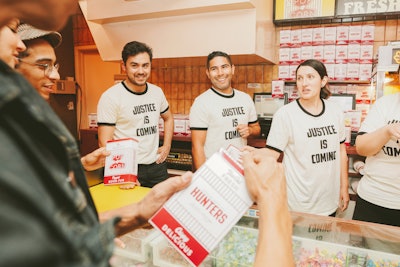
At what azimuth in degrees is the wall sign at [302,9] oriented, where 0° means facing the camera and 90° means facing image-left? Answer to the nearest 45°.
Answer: approximately 0°

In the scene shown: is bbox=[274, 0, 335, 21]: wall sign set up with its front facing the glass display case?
yes

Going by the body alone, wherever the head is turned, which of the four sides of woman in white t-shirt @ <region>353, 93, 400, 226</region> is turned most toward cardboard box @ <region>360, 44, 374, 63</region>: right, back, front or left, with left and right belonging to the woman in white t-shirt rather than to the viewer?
back

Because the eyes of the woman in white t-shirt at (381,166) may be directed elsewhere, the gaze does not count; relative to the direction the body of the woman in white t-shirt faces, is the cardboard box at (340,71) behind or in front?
behind
